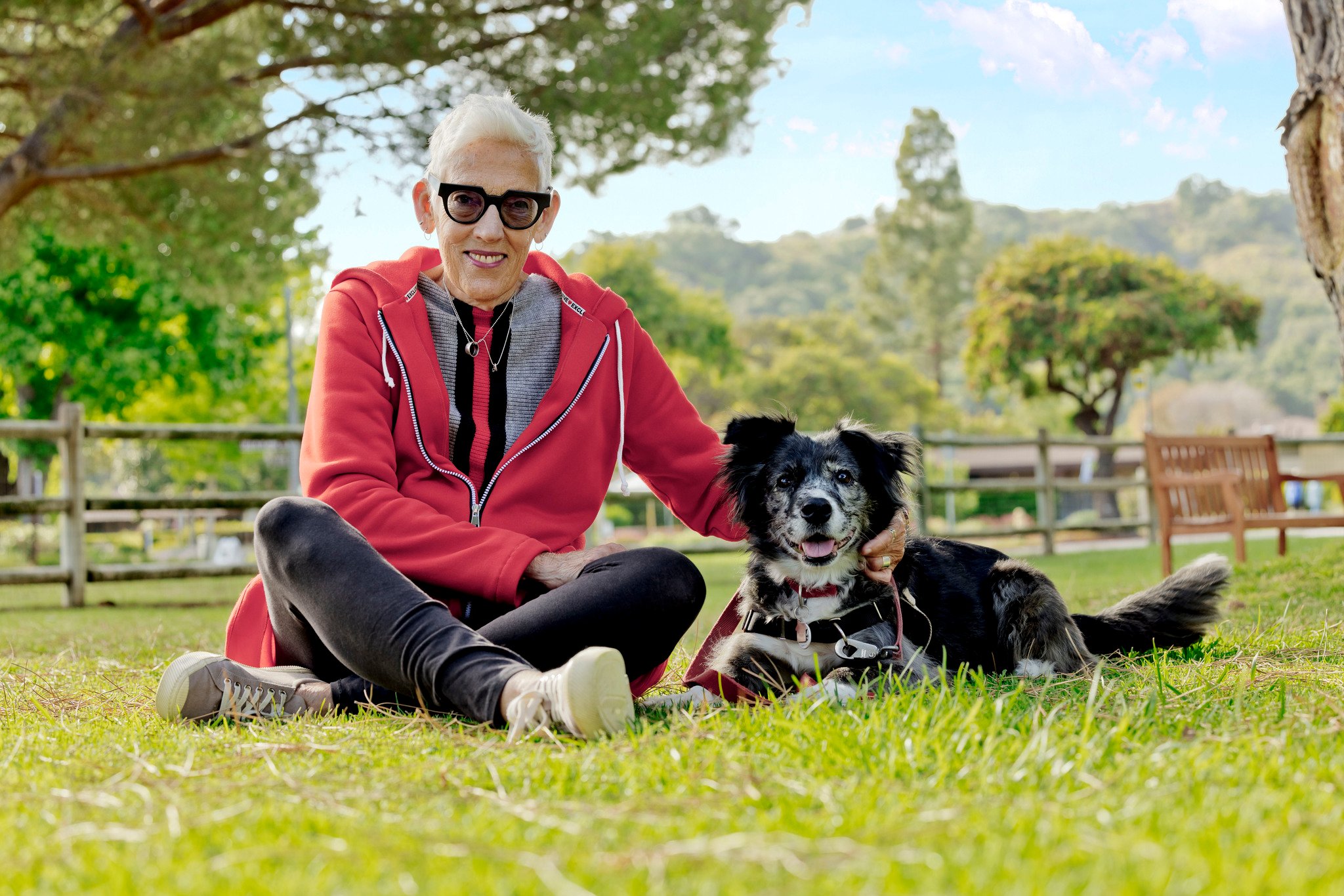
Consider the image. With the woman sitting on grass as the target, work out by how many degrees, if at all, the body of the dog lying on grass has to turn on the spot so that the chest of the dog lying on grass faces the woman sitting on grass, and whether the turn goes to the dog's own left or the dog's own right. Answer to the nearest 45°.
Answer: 0° — it already faces them

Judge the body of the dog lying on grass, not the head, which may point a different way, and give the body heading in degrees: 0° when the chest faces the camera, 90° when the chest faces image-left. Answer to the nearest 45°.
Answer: approximately 45°

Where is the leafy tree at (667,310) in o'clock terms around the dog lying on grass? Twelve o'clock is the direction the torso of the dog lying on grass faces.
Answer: The leafy tree is roughly at 4 o'clock from the dog lying on grass.
